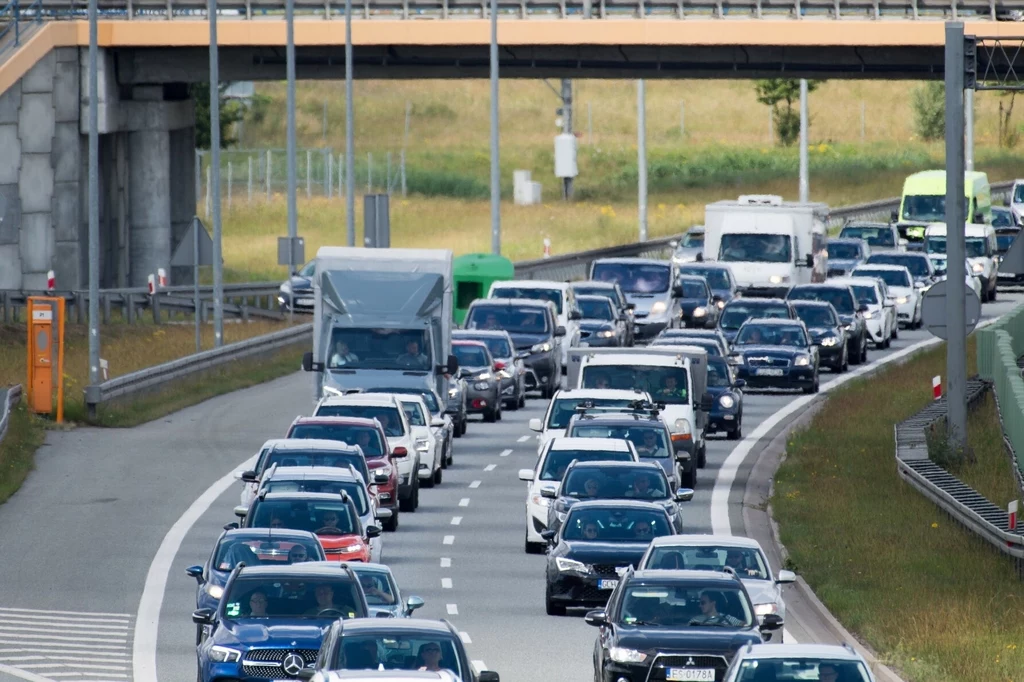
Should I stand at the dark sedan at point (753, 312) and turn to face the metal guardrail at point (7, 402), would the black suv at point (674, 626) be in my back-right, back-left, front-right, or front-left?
front-left

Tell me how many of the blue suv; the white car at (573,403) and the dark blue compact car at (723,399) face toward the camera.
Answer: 3

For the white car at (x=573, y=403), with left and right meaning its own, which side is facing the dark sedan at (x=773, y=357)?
back

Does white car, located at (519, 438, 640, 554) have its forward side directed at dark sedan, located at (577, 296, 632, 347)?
no

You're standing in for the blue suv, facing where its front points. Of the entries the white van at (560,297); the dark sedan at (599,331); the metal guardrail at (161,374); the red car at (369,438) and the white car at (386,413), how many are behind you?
5

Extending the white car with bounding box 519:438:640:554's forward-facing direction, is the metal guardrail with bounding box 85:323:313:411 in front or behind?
behind

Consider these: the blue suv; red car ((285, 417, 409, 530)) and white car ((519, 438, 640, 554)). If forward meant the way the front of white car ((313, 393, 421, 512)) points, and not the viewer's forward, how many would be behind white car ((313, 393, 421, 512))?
0

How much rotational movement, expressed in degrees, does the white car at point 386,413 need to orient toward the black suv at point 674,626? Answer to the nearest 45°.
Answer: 0° — it already faces it

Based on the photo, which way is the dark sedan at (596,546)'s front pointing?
toward the camera

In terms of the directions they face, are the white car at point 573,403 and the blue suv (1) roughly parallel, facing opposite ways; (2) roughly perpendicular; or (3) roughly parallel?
roughly parallel

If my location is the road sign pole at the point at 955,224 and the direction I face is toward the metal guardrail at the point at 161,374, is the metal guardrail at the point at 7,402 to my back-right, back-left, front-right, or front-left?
front-left

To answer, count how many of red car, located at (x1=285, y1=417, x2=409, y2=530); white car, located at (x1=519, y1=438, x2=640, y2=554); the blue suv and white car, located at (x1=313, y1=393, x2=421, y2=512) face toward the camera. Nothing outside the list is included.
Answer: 4

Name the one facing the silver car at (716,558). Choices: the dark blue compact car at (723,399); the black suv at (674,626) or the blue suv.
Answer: the dark blue compact car

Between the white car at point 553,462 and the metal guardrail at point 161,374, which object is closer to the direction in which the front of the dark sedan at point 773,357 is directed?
the white car

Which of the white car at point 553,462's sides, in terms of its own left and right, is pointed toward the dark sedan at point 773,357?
back

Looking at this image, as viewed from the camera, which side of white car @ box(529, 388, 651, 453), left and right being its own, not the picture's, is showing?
front

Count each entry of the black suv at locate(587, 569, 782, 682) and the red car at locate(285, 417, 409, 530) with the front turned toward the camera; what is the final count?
2

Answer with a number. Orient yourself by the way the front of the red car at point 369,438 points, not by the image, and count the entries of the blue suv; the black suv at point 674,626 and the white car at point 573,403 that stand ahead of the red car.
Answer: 2

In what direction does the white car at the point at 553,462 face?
toward the camera

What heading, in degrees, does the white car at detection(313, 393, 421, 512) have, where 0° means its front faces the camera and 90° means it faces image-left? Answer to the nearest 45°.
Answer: approximately 0°

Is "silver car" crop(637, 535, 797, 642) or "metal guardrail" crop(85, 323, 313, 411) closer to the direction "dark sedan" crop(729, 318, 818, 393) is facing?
the silver car

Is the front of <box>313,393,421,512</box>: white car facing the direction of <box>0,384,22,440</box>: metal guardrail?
no

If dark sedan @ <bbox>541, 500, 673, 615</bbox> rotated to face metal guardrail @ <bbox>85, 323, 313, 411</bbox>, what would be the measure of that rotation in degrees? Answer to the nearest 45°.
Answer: approximately 135° to its right
